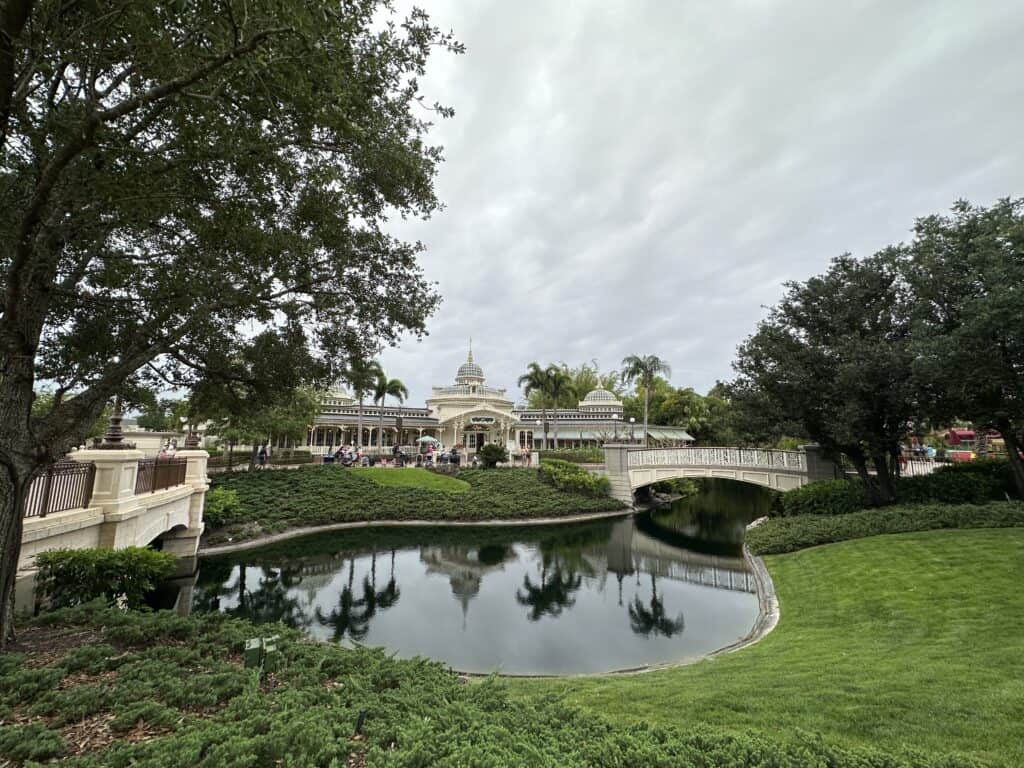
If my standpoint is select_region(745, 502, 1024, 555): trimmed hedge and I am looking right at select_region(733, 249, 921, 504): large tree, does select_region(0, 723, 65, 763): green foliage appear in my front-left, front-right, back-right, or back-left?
back-left

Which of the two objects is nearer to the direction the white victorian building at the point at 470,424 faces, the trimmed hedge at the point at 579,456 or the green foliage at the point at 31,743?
the green foliage

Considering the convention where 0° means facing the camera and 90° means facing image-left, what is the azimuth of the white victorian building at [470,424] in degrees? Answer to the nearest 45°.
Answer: approximately 0°

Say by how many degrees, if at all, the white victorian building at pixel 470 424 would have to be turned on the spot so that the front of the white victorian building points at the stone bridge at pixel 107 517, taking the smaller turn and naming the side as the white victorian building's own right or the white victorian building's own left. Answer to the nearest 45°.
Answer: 0° — it already faces it

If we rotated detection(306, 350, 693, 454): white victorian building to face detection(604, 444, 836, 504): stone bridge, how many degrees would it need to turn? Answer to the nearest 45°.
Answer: approximately 45° to its left

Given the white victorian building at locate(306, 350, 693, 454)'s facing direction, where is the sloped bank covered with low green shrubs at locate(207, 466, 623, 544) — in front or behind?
in front

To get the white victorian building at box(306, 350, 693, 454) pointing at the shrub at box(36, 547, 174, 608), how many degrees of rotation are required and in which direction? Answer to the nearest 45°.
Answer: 0° — it already faces it

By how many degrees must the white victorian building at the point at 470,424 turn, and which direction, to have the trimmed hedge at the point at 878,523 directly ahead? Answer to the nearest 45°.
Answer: approximately 45° to its left

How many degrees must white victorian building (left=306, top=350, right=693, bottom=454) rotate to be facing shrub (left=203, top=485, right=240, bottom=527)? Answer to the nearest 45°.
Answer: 0° — it already faces it

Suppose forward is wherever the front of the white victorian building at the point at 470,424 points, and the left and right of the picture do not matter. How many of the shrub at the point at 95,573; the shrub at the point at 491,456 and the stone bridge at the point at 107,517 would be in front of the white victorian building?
3

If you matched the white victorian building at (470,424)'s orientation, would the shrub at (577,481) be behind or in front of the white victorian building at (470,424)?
in front

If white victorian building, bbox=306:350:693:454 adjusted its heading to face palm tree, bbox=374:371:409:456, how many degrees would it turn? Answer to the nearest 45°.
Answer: approximately 45° to its right

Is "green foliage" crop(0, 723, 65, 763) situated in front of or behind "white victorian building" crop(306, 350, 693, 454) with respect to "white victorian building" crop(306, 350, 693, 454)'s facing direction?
in front

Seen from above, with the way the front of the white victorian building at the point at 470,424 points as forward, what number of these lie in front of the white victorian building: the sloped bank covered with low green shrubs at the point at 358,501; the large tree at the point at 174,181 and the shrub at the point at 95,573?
3

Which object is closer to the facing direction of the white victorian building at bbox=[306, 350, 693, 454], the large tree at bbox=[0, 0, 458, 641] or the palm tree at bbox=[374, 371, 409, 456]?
the large tree
